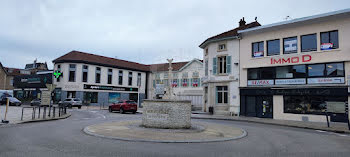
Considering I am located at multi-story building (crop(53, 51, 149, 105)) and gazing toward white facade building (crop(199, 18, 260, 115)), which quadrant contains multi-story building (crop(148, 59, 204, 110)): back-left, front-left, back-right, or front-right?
front-left

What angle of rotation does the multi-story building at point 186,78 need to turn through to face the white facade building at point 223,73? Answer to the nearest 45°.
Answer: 0° — it already faces it

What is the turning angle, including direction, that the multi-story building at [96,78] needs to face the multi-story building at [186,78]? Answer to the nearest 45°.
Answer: approximately 45° to its left

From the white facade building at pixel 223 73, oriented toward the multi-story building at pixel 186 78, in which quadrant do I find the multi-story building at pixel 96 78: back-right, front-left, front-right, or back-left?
front-left

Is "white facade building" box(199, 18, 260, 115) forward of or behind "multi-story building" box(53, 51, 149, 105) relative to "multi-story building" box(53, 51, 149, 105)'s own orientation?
forward

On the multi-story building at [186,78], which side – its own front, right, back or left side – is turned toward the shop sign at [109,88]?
right

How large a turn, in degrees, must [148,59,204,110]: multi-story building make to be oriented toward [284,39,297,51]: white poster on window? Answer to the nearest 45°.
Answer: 0° — it already faces it

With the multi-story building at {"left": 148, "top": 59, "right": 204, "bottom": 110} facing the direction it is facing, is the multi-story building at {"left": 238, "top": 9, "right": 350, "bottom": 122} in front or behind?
in front

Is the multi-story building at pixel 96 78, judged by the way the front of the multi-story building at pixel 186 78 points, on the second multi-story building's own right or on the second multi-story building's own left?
on the second multi-story building's own right

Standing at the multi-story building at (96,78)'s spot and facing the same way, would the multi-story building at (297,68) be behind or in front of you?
in front

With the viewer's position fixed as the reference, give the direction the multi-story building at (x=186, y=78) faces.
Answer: facing the viewer

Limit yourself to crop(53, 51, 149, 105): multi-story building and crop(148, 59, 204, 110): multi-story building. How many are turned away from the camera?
0
